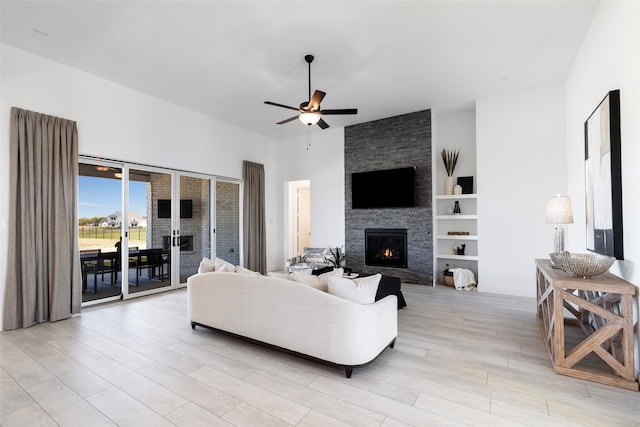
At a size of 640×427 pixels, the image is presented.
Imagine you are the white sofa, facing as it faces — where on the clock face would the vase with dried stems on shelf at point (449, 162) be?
The vase with dried stems on shelf is roughly at 12 o'clock from the white sofa.

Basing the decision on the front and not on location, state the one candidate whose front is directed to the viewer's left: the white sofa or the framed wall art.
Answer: the framed wall art

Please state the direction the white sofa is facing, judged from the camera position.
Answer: facing away from the viewer and to the right of the viewer

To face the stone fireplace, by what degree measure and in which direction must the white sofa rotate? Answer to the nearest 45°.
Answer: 0° — it already faces it

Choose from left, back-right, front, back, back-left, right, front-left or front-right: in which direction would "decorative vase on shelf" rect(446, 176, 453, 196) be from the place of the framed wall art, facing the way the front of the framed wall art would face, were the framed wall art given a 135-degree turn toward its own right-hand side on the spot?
left

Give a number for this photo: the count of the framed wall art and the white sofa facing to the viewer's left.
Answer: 1

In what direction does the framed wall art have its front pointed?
to the viewer's left

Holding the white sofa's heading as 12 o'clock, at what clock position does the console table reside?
The console table is roughly at 2 o'clock from the white sofa.

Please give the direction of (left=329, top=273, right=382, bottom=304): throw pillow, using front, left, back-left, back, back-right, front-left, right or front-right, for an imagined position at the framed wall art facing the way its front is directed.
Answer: front-left

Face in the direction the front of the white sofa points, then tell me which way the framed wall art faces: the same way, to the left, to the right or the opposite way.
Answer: to the left

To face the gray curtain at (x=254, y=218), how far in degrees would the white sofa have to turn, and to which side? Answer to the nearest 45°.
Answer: approximately 45° to its left
